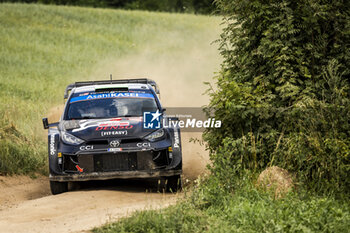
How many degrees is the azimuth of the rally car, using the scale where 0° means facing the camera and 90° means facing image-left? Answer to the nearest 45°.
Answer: approximately 0°

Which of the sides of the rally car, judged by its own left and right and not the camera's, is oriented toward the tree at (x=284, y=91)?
left
